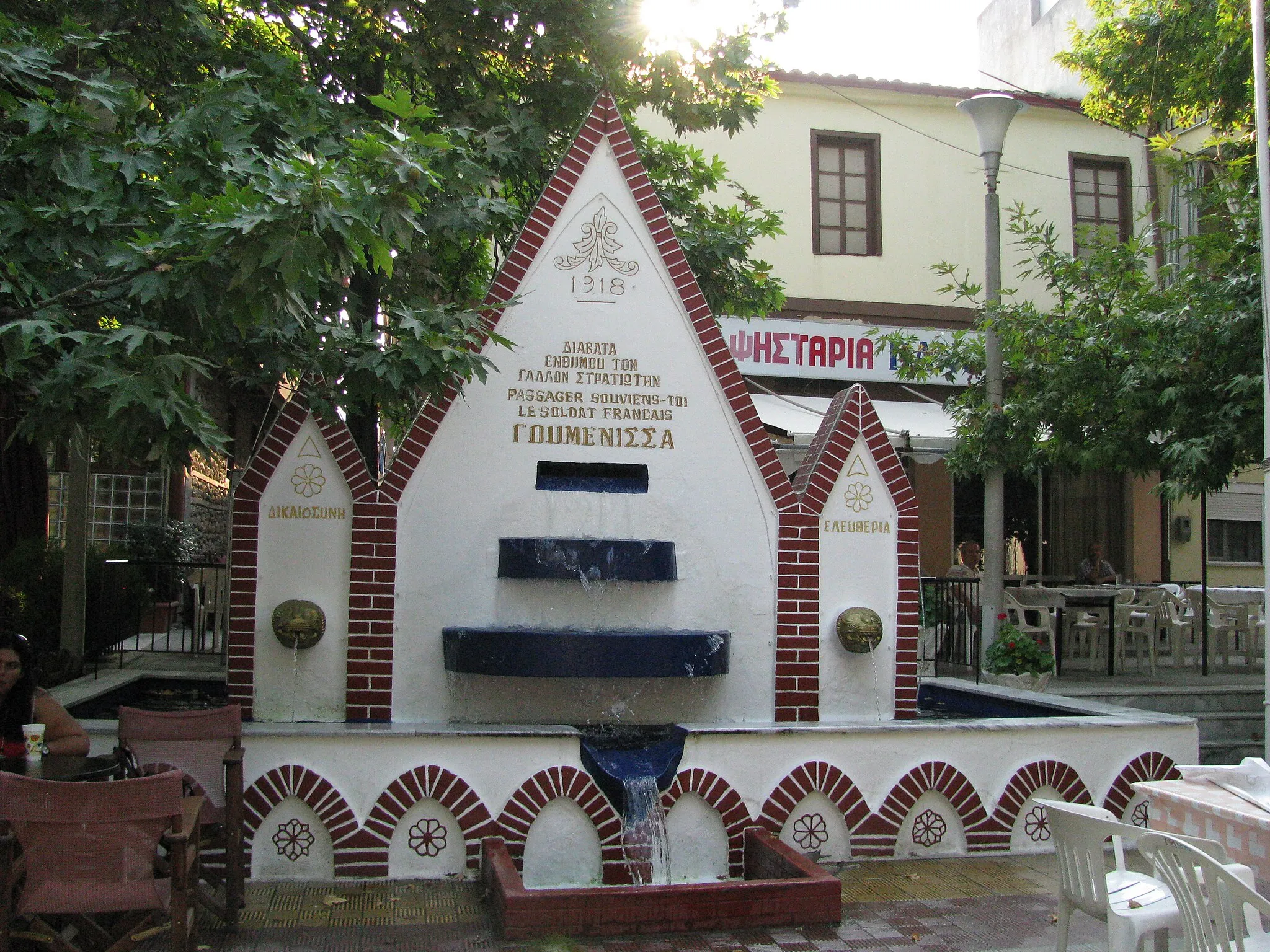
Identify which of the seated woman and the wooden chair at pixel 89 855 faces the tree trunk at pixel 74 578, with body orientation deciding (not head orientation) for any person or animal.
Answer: the wooden chair

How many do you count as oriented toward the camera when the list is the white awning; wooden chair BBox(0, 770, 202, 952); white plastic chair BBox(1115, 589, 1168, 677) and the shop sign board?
2

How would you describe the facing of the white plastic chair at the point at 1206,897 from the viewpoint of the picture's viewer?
facing away from the viewer and to the right of the viewer

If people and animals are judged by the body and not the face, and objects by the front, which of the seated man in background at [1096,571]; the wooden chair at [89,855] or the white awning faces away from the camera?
the wooden chair

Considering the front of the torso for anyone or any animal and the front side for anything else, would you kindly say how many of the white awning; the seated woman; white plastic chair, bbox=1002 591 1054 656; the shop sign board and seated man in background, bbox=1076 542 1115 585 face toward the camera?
4

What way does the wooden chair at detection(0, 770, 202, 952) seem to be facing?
away from the camera

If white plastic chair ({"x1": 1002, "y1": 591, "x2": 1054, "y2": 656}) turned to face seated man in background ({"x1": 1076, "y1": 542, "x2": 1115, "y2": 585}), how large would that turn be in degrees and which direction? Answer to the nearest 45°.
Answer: approximately 90° to its left

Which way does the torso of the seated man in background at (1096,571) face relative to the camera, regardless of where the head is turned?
toward the camera

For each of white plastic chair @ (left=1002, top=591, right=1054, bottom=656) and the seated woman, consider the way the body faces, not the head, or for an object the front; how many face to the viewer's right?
1

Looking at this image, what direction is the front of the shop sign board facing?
toward the camera
